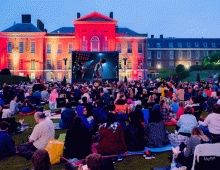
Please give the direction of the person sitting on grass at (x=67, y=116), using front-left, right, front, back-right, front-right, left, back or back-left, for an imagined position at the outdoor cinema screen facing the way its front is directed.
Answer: front

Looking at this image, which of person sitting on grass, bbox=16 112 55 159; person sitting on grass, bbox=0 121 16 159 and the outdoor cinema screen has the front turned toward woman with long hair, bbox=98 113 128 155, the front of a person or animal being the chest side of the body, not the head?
the outdoor cinema screen

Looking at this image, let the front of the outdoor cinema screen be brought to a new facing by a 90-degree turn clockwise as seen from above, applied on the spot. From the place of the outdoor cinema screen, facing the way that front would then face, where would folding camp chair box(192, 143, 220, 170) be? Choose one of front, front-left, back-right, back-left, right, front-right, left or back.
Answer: left

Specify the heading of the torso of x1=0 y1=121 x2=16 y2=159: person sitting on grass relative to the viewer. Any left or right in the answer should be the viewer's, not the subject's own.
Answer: facing away from the viewer

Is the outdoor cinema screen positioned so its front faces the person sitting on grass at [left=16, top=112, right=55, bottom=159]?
yes

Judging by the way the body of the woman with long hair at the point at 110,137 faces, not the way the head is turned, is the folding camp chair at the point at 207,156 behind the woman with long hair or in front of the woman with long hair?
behind

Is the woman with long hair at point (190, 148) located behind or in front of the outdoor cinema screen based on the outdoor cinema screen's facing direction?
in front

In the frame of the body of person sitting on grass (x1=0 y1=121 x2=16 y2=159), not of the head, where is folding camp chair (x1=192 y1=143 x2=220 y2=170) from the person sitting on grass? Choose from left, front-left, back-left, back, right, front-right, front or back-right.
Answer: back-right

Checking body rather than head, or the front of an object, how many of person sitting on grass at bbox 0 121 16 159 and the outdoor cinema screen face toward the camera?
1

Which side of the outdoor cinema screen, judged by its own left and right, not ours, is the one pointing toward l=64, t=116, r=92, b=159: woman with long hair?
front

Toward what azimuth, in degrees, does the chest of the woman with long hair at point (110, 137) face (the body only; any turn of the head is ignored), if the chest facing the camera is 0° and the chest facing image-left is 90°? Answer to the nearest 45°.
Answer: approximately 180°

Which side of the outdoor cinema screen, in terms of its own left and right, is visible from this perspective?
front

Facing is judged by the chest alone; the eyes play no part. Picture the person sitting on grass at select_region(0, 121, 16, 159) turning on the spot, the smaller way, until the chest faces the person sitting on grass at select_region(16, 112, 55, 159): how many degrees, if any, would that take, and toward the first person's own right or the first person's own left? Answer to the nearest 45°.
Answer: approximately 135° to the first person's own right

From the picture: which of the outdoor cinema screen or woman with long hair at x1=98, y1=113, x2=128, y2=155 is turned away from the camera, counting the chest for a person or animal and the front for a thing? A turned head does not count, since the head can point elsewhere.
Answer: the woman with long hair

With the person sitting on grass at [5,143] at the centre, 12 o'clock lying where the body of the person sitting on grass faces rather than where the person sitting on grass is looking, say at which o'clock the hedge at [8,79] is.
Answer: The hedge is roughly at 12 o'clock from the person sitting on grass.

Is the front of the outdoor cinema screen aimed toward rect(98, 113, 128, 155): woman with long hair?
yes
